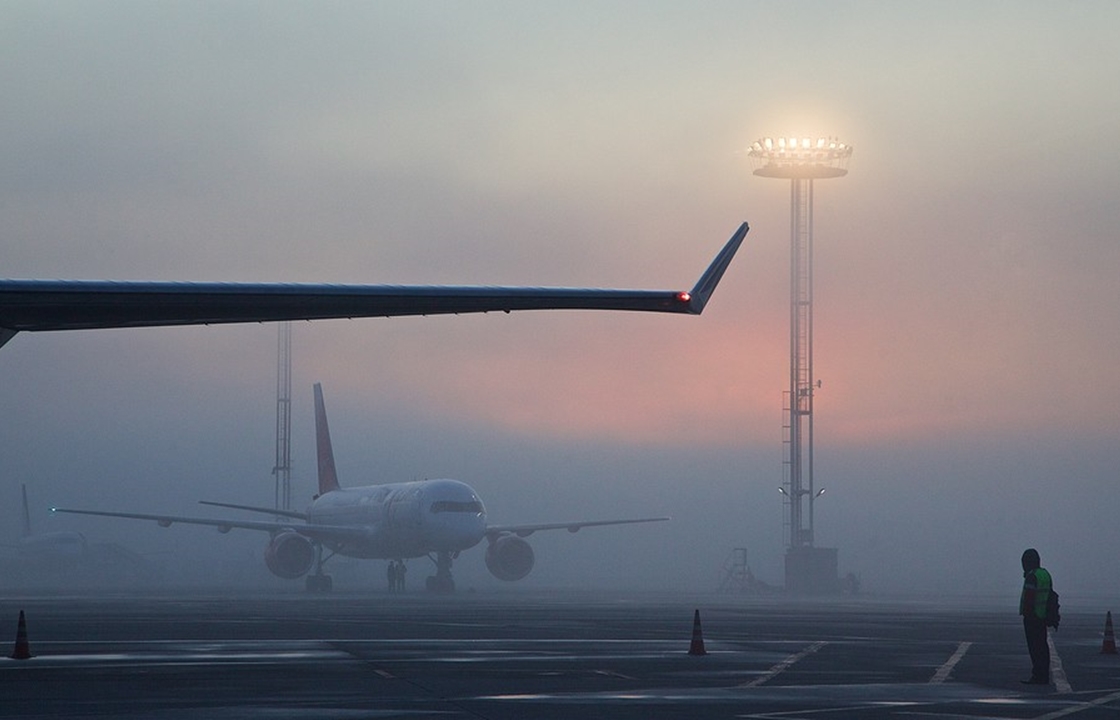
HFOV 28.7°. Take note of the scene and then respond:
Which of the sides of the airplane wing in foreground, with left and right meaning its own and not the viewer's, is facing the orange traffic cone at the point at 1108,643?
left

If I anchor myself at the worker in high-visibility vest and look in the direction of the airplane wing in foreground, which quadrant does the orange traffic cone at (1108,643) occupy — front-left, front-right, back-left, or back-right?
back-right

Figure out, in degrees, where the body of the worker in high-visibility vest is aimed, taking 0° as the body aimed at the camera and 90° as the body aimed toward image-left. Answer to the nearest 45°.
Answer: approximately 90°

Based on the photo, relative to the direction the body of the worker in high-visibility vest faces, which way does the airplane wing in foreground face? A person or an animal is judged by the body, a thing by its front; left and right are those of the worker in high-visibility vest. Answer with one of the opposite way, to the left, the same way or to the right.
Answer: to the left

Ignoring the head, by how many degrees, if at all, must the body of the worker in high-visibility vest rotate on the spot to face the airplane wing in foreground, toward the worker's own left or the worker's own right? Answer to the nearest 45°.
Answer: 0° — they already face it

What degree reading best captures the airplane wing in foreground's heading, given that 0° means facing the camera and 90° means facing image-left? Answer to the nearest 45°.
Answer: approximately 0°

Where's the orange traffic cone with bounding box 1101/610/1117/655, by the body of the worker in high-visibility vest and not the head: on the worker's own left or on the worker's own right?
on the worker's own right

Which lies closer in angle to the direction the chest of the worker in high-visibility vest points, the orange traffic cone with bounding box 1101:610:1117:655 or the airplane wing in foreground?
the airplane wing in foreground

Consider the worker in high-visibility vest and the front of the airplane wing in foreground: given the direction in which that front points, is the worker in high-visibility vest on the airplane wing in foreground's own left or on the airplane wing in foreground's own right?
on the airplane wing in foreground's own left

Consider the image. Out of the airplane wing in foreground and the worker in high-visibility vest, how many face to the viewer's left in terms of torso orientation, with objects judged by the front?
1
